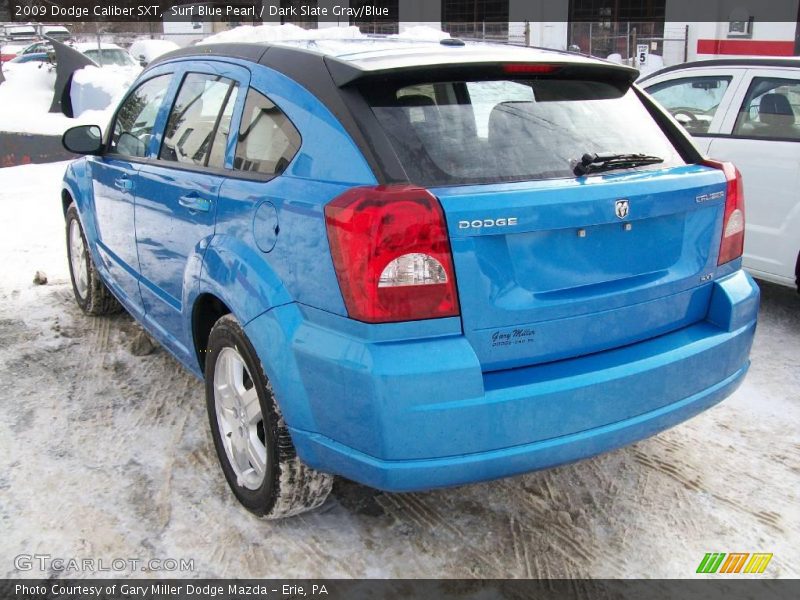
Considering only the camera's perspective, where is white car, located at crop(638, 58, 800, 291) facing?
facing away from the viewer and to the left of the viewer

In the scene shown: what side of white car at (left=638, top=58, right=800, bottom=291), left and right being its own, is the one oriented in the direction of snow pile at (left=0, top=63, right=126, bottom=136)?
front

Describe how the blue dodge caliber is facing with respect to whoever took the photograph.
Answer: facing away from the viewer and to the left of the viewer

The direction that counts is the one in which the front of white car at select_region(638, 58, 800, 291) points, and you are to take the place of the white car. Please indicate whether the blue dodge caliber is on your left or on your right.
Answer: on your left

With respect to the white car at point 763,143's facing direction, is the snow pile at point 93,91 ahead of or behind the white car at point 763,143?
ahead

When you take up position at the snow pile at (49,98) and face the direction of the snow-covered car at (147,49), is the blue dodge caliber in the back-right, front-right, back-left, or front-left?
back-right

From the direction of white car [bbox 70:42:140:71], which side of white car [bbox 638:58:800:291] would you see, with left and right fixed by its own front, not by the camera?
front

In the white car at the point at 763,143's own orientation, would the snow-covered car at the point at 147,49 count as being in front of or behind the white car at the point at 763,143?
in front

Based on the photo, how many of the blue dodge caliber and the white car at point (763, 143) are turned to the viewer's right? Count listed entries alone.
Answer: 0

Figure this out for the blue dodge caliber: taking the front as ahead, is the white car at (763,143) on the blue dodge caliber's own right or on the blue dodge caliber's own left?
on the blue dodge caliber's own right
